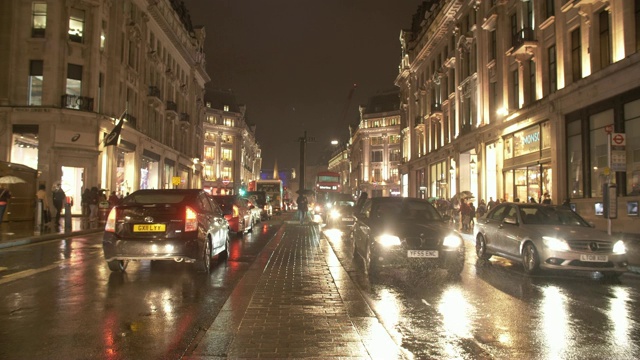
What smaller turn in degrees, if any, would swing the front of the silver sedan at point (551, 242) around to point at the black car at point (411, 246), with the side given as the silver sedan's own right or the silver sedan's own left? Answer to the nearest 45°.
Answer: approximately 90° to the silver sedan's own right

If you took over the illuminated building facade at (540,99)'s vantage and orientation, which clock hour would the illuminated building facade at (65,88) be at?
the illuminated building facade at (65,88) is roughly at 1 o'clock from the illuminated building facade at (540,99).

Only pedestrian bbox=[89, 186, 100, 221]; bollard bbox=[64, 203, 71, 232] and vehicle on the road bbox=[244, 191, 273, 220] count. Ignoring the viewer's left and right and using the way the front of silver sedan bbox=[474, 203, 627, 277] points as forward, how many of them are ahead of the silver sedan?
0

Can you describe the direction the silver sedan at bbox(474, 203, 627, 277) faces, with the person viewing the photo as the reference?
facing the viewer and to the right of the viewer

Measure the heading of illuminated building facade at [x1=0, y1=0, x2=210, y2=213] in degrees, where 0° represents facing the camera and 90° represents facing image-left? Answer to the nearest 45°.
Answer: approximately 315°

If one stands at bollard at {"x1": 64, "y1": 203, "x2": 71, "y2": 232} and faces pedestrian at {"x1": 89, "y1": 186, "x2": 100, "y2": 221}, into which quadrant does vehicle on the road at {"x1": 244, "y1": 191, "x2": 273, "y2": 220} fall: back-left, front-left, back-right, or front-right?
front-right

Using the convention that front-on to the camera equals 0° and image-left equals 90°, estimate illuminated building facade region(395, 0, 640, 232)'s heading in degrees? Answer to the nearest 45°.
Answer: approximately 45°

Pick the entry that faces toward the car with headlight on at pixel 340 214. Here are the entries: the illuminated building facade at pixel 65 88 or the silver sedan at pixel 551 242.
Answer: the illuminated building facade

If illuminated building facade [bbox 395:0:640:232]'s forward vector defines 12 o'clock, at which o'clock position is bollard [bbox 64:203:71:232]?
The bollard is roughly at 12 o'clock from the illuminated building facade.

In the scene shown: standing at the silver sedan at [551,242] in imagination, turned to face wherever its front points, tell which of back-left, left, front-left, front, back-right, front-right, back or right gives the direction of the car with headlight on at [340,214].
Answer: back

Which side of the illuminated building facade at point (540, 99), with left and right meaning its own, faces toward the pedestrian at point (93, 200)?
front

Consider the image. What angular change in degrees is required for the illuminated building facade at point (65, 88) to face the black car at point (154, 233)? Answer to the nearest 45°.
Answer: approximately 45° to its right

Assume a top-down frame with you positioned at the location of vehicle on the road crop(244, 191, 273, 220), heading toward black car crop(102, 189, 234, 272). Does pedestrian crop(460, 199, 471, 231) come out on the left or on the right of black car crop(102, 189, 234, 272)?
left

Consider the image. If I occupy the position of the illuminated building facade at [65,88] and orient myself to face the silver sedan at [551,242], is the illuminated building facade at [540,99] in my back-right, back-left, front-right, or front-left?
front-left

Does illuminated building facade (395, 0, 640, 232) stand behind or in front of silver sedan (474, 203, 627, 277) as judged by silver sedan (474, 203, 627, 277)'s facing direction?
behind

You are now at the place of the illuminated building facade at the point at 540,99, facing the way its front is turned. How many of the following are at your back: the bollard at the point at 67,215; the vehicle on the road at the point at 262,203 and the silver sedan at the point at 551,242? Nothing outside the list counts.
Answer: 0

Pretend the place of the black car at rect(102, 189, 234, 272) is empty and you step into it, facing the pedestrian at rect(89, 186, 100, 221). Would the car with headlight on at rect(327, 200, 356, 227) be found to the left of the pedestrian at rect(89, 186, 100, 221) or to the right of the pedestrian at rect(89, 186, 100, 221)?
right

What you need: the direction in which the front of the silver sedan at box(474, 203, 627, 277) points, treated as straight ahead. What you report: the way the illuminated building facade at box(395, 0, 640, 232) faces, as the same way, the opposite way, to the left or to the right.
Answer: to the right

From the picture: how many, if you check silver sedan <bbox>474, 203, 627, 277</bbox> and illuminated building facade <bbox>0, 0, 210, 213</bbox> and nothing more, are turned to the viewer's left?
0

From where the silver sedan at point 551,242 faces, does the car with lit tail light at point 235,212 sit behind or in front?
behind

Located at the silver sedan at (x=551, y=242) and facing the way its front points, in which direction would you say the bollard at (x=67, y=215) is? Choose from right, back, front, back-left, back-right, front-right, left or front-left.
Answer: back-right
